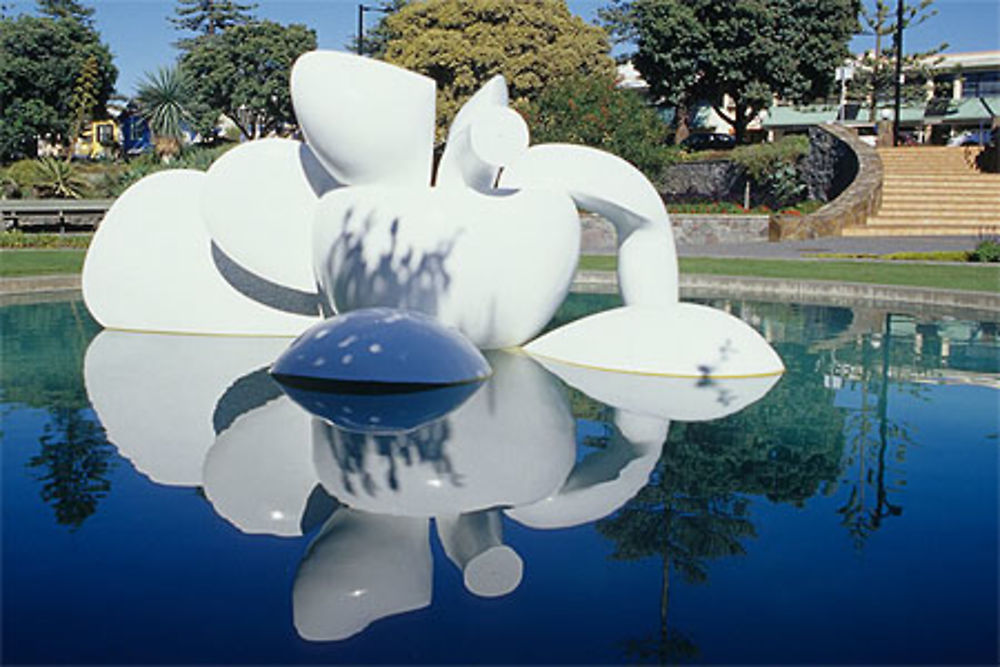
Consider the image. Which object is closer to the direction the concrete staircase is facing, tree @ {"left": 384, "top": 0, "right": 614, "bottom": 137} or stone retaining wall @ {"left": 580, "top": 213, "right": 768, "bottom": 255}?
the stone retaining wall

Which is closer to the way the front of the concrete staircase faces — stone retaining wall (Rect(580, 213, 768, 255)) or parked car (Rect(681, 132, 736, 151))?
the stone retaining wall

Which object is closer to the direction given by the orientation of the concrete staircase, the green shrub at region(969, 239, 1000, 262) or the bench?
the green shrub

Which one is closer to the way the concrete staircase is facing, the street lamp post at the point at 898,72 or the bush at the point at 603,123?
the bush

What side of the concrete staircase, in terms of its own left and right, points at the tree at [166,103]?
right

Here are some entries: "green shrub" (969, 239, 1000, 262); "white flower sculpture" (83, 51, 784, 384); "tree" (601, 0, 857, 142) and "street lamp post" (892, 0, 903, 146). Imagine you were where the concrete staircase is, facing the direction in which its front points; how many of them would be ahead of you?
2

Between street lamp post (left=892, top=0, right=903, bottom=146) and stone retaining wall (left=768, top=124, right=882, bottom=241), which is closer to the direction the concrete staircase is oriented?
the stone retaining wall

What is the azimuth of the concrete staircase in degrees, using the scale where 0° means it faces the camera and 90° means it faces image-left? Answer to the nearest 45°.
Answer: approximately 0°

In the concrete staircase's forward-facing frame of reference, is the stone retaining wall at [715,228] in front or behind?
in front

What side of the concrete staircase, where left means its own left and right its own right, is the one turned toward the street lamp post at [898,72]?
back

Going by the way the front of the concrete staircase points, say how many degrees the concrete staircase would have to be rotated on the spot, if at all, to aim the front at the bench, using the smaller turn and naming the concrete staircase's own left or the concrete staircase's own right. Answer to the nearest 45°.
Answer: approximately 45° to the concrete staircase's own right

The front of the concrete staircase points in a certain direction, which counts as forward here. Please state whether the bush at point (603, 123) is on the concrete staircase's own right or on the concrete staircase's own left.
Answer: on the concrete staircase's own right

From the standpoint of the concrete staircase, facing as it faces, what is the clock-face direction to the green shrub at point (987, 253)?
The green shrub is roughly at 12 o'clock from the concrete staircase.

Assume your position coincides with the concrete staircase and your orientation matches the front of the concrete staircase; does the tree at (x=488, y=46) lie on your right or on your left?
on your right
